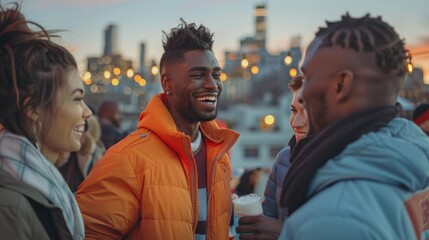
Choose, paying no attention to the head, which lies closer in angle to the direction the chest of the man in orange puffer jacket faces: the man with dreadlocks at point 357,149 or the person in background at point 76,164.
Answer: the man with dreadlocks

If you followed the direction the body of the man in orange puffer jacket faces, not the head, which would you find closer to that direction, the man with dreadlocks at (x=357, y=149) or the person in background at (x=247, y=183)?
the man with dreadlocks

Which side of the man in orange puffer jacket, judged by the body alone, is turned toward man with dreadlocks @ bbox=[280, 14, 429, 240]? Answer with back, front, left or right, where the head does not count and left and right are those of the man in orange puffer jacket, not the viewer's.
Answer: front

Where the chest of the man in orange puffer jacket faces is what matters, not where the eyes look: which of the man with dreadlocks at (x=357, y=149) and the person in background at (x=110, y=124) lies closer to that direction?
the man with dreadlocks

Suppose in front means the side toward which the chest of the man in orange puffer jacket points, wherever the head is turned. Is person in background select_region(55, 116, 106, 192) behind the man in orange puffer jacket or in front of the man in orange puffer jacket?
behind

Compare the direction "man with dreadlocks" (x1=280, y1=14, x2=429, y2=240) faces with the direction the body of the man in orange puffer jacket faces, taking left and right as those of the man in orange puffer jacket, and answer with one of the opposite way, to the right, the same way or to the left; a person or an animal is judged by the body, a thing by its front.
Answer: the opposite way

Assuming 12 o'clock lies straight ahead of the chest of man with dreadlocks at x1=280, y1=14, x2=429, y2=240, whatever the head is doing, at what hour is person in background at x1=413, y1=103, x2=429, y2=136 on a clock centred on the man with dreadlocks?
The person in background is roughly at 2 o'clock from the man with dreadlocks.

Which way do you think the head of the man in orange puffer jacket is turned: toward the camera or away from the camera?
toward the camera

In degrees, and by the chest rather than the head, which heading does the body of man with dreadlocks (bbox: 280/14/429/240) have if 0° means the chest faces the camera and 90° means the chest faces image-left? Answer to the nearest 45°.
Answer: approximately 135°

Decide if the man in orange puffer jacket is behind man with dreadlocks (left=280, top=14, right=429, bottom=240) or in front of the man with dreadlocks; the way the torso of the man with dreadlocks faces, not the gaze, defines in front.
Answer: in front

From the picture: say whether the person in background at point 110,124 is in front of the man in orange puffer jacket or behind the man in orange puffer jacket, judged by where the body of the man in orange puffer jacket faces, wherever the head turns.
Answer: behind

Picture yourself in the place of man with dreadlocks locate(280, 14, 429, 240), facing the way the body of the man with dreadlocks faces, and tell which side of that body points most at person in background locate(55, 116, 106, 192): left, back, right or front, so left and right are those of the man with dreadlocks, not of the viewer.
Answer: front

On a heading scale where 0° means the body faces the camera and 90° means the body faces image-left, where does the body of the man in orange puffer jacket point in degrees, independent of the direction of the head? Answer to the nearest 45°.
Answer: approximately 315°
